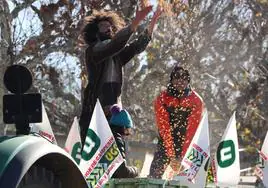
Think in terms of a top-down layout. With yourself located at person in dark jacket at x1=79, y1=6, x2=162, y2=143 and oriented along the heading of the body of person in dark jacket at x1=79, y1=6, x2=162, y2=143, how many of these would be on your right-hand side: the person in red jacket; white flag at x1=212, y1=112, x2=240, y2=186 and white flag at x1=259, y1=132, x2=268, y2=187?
0

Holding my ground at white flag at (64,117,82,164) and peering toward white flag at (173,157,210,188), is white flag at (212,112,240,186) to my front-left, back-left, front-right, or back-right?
front-left

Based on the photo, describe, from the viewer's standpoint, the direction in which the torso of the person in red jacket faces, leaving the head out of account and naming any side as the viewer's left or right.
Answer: facing the viewer

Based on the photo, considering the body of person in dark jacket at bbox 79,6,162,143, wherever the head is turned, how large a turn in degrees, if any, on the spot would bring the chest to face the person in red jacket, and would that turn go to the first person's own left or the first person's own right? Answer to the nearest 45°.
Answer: approximately 90° to the first person's own left

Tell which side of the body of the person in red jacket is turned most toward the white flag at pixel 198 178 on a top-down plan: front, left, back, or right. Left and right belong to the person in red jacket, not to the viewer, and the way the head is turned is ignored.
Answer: front

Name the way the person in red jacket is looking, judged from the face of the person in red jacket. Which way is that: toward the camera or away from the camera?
toward the camera

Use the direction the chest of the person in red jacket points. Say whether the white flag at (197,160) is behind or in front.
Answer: in front

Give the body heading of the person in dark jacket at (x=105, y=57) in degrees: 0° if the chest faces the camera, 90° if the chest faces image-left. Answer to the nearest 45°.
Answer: approximately 315°
